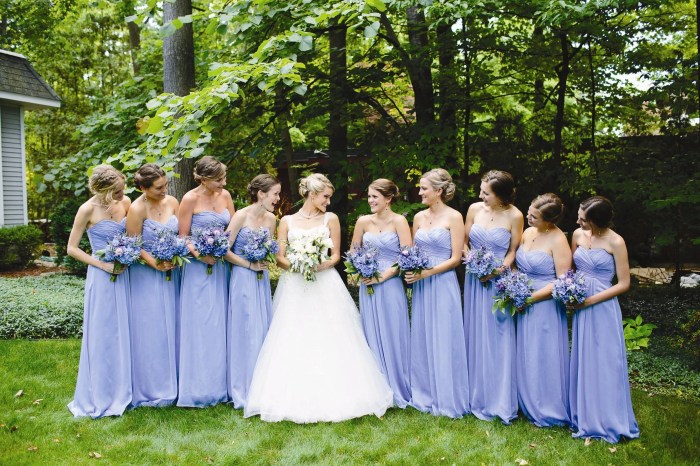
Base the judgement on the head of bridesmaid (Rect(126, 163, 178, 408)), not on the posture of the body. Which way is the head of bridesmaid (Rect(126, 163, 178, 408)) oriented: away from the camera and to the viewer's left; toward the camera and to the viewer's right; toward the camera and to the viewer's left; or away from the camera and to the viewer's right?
toward the camera and to the viewer's right

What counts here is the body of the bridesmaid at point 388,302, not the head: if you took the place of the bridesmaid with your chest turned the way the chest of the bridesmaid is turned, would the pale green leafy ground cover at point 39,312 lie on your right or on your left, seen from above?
on your right

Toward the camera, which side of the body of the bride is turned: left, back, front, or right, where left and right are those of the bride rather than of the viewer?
front

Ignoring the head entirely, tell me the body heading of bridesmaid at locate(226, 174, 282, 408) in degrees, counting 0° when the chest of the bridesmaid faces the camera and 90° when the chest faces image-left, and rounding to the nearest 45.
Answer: approximately 315°

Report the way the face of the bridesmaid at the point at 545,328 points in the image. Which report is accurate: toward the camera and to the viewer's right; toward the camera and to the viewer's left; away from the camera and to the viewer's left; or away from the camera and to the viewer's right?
toward the camera and to the viewer's left

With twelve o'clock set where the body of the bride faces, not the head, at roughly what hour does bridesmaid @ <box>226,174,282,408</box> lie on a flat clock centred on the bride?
The bridesmaid is roughly at 4 o'clock from the bride.

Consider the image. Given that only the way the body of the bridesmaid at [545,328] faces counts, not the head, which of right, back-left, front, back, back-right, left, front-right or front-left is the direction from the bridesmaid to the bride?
front-right

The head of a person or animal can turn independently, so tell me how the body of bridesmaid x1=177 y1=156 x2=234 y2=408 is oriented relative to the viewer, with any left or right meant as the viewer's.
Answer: facing the viewer and to the right of the viewer

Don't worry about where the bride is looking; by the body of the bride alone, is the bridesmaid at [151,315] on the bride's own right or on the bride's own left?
on the bride's own right

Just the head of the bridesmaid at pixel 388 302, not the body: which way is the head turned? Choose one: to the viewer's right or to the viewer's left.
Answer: to the viewer's left

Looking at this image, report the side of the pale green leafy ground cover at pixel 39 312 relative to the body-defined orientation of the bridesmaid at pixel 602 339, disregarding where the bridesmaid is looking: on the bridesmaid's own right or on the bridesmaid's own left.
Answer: on the bridesmaid's own right

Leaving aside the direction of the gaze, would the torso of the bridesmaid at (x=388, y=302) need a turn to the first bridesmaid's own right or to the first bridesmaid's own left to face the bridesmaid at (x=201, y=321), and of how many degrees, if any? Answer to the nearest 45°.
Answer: approximately 45° to the first bridesmaid's own right

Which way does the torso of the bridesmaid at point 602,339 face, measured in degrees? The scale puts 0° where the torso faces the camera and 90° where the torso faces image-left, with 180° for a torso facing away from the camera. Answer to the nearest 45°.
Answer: approximately 45°
